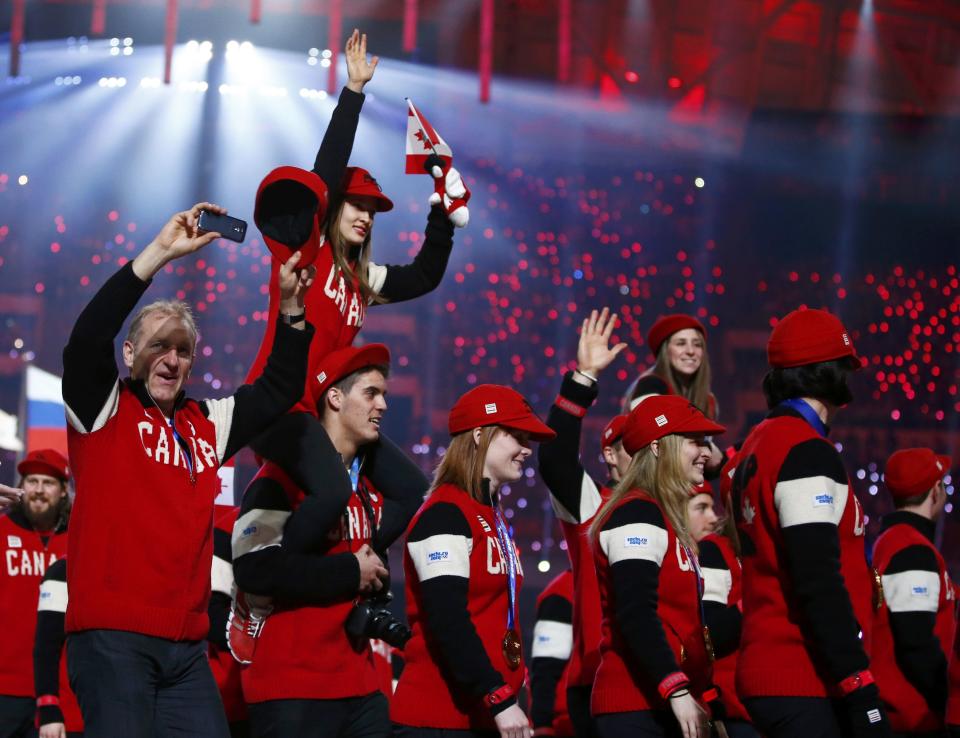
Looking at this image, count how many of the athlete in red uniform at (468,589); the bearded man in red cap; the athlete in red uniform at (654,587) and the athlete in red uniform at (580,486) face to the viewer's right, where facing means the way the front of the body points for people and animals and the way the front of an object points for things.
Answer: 3

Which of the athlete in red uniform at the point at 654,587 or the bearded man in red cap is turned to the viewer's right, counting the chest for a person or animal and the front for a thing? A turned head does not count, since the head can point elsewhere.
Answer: the athlete in red uniform

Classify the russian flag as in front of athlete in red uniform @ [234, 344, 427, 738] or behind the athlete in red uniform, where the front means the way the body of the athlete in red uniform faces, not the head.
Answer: behind

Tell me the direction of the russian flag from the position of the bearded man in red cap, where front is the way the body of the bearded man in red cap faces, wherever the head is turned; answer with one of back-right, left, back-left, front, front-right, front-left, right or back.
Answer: back

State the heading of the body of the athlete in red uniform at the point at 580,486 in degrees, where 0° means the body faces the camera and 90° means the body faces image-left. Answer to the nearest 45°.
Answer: approximately 270°

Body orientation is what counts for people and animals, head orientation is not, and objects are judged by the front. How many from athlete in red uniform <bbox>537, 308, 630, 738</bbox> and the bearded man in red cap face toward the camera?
1

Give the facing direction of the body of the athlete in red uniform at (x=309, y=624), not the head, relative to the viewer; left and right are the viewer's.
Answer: facing the viewer and to the right of the viewer

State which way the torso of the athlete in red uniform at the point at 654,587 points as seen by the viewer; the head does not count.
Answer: to the viewer's right

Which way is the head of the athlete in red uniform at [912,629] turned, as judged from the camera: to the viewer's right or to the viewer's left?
to the viewer's right

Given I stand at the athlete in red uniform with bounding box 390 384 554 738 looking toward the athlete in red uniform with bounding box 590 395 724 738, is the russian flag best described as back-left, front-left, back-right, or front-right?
back-left

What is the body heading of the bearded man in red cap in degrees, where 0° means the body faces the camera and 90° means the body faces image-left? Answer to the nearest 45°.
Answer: approximately 0°

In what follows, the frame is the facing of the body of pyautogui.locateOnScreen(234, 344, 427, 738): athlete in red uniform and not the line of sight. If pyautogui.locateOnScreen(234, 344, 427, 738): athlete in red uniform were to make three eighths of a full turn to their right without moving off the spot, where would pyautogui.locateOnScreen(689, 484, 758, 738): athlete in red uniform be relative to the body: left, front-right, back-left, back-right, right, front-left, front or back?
back-right

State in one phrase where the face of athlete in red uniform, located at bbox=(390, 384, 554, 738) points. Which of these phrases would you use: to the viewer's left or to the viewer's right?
to the viewer's right
